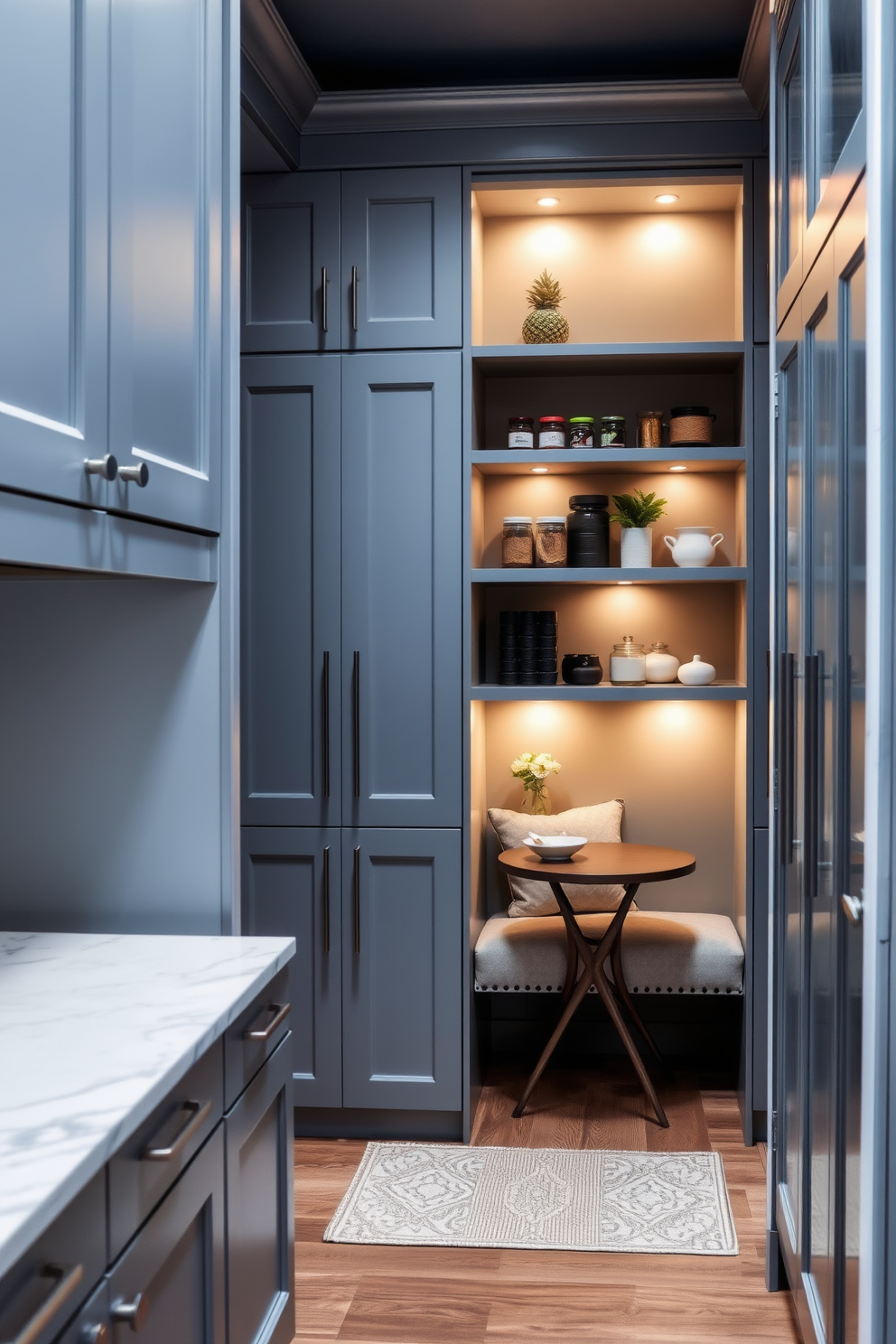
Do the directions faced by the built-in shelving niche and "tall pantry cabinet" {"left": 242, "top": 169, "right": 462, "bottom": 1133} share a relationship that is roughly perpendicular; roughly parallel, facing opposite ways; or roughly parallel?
roughly parallel

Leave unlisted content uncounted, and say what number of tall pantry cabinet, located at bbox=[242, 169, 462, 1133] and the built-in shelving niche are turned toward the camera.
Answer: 2

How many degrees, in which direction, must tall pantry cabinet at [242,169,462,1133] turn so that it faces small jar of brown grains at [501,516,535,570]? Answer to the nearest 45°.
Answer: approximately 90° to its left

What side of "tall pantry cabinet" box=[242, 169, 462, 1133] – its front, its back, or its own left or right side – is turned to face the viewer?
front

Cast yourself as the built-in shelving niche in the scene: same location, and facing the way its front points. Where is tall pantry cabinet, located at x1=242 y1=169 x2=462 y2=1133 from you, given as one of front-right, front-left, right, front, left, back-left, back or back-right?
front-right

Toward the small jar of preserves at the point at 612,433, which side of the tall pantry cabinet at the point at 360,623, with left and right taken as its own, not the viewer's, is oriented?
left
